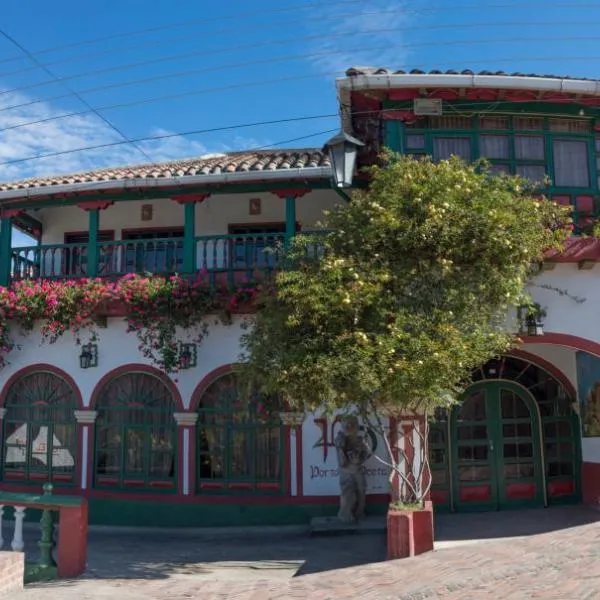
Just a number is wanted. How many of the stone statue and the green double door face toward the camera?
2

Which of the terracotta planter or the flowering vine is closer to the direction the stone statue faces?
the terracotta planter

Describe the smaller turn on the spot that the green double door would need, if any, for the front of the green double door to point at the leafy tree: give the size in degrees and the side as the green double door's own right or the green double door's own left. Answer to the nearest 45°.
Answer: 0° — it already faces it

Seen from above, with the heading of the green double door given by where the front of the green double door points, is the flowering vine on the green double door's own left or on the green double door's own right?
on the green double door's own right

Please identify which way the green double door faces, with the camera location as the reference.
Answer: facing the viewer

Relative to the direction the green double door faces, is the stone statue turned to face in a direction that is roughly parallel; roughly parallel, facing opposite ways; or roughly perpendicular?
roughly parallel

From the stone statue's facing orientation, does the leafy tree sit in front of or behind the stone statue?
in front

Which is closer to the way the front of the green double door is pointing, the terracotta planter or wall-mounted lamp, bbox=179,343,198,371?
the terracotta planter

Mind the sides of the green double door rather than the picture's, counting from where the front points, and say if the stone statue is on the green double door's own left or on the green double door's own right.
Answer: on the green double door's own right

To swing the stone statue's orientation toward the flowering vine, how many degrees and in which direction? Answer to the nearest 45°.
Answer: approximately 90° to its right
